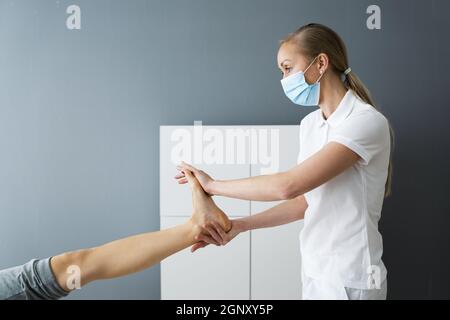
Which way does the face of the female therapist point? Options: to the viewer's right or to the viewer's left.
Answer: to the viewer's left

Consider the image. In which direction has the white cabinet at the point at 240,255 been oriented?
toward the camera
